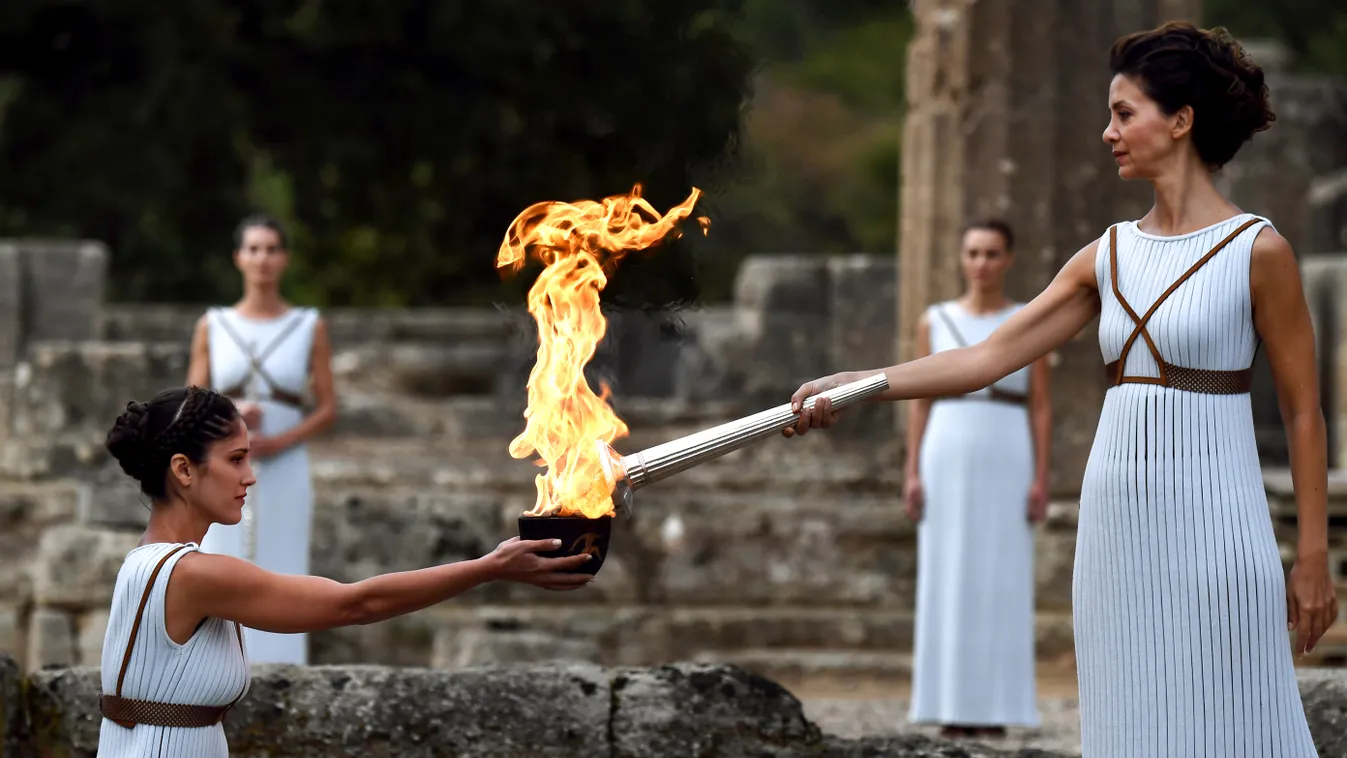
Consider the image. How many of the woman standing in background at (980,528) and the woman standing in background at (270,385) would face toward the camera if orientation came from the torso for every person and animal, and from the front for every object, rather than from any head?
2

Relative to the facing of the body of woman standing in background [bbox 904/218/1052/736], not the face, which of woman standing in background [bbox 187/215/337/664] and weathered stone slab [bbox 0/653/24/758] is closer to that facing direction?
the weathered stone slab

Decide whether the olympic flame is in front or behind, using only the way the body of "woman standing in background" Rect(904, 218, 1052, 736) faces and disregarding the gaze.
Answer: in front

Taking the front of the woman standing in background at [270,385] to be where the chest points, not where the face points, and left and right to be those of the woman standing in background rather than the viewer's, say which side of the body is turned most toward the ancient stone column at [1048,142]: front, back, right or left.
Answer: left

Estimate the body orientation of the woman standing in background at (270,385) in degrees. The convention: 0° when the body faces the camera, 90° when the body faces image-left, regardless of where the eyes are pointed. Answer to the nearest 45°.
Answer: approximately 0°

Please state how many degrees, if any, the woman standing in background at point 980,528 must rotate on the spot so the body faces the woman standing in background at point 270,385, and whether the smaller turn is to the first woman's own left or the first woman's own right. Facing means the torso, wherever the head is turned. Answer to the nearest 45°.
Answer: approximately 90° to the first woman's own right

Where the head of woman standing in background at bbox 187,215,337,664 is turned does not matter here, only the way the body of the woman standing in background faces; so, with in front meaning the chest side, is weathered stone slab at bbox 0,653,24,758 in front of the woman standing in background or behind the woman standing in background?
in front

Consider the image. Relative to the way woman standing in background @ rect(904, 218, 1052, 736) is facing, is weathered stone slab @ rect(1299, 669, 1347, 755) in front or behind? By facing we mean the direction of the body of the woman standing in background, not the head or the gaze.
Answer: in front

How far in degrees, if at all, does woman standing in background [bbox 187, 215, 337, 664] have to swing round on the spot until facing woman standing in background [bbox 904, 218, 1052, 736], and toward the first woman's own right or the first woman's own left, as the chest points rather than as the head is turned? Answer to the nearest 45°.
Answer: approximately 90° to the first woman's own left

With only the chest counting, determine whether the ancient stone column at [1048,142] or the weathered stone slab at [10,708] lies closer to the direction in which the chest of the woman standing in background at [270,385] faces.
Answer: the weathered stone slab

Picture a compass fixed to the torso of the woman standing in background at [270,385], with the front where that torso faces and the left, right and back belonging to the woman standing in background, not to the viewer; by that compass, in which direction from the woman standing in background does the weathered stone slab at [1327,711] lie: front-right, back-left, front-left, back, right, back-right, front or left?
front-left
